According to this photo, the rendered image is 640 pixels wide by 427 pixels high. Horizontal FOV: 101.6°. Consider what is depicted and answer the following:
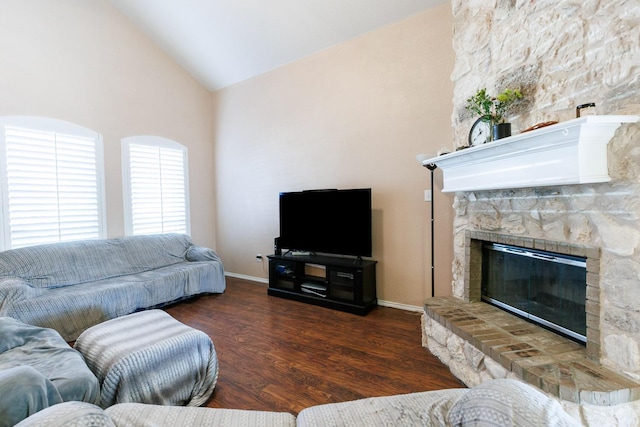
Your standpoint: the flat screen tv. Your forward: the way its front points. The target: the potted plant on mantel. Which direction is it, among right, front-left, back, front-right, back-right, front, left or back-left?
left

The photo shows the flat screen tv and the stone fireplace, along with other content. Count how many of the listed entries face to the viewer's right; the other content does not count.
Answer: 0

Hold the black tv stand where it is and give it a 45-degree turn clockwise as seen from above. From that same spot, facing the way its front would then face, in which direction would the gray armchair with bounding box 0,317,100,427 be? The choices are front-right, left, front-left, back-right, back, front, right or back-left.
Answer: front-left

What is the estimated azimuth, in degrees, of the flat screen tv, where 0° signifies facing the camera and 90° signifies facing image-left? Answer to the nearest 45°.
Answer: approximately 45°

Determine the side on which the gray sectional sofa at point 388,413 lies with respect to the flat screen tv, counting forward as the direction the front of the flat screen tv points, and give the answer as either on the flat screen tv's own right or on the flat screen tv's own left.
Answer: on the flat screen tv's own left

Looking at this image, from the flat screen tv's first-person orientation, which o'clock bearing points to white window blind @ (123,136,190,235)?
The white window blind is roughly at 2 o'clock from the flat screen tv.

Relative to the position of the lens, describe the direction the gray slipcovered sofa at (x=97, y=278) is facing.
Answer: facing the viewer and to the right of the viewer

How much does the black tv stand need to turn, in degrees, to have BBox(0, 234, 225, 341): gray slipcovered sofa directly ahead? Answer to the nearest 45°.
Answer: approximately 45° to its right

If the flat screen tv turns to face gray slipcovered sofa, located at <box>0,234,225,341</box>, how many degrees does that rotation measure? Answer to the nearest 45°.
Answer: approximately 45° to its right

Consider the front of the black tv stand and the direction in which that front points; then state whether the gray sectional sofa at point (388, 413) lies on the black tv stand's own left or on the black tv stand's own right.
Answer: on the black tv stand's own left

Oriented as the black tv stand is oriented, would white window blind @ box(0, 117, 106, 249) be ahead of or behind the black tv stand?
ahead

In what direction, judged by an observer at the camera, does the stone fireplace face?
facing the viewer and to the left of the viewer
